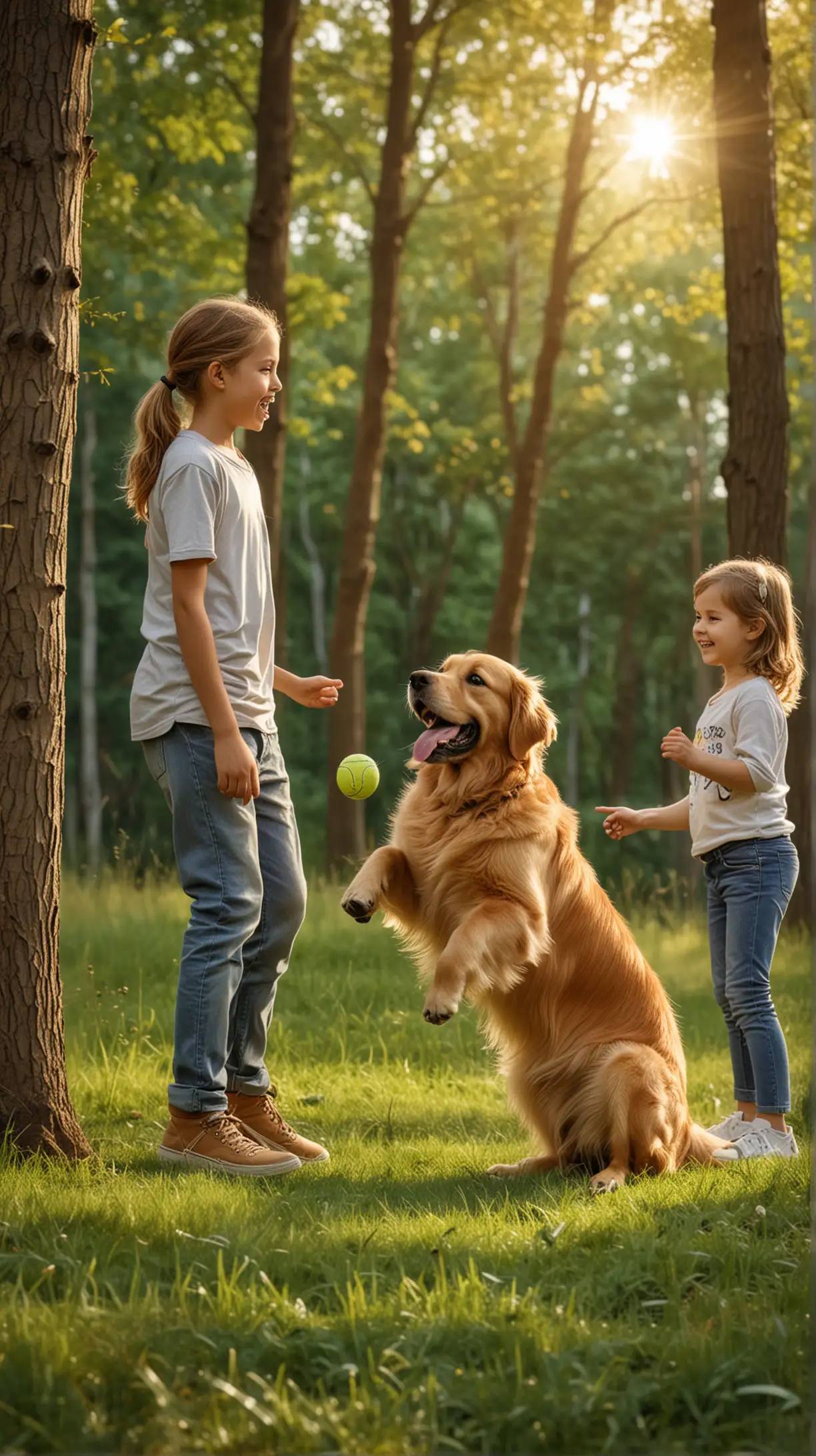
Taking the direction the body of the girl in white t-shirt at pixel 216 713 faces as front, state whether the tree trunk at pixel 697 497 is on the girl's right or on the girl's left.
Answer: on the girl's left

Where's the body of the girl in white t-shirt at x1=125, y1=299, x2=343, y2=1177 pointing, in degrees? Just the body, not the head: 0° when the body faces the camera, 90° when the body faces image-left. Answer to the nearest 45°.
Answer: approximately 270°

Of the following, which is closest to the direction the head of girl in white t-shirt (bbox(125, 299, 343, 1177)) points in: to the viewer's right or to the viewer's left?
to the viewer's right

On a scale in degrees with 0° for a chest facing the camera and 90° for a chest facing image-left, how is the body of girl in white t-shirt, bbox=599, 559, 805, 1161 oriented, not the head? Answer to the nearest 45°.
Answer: approximately 90°

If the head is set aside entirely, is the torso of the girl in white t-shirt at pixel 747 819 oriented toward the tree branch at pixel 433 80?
no

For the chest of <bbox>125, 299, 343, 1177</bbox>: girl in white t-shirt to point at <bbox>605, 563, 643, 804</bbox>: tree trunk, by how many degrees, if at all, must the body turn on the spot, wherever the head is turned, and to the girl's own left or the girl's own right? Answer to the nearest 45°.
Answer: approximately 90° to the girl's own left

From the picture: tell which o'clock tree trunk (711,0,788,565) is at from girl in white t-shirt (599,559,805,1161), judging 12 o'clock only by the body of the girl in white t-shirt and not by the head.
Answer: The tree trunk is roughly at 3 o'clock from the girl in white t-shirt.

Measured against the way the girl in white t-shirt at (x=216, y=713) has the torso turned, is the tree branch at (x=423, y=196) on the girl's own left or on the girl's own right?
on the girl's own left

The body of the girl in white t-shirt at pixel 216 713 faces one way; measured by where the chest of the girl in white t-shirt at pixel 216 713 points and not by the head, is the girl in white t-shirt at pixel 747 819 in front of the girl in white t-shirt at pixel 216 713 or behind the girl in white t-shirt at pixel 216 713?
in front

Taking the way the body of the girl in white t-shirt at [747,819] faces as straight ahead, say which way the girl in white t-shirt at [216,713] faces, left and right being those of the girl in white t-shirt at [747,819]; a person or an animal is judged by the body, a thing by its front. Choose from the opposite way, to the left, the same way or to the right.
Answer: the opposite way

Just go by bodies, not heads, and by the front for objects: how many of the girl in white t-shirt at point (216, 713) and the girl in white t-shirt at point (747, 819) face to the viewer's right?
1

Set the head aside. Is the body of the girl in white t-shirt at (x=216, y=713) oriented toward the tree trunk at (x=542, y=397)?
no

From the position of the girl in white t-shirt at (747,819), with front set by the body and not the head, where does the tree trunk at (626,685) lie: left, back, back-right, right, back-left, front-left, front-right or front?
right

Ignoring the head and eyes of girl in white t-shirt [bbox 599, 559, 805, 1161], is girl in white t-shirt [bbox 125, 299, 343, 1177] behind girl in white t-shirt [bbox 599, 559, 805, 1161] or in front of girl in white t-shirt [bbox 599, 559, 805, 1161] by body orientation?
in front

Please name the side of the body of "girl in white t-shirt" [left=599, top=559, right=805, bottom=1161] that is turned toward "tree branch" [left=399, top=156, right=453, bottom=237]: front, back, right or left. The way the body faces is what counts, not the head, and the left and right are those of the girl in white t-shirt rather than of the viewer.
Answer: right

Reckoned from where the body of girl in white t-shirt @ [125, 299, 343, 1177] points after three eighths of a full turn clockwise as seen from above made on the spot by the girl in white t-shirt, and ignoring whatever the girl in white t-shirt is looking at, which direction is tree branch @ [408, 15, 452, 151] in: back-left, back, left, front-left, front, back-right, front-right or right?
back-right

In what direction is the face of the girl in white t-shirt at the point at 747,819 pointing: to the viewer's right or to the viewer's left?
to the viewer's left

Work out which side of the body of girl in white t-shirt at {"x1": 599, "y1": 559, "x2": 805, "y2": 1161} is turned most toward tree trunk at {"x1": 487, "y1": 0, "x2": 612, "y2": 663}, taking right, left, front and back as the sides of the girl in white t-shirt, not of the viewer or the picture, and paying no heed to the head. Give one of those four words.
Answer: right
